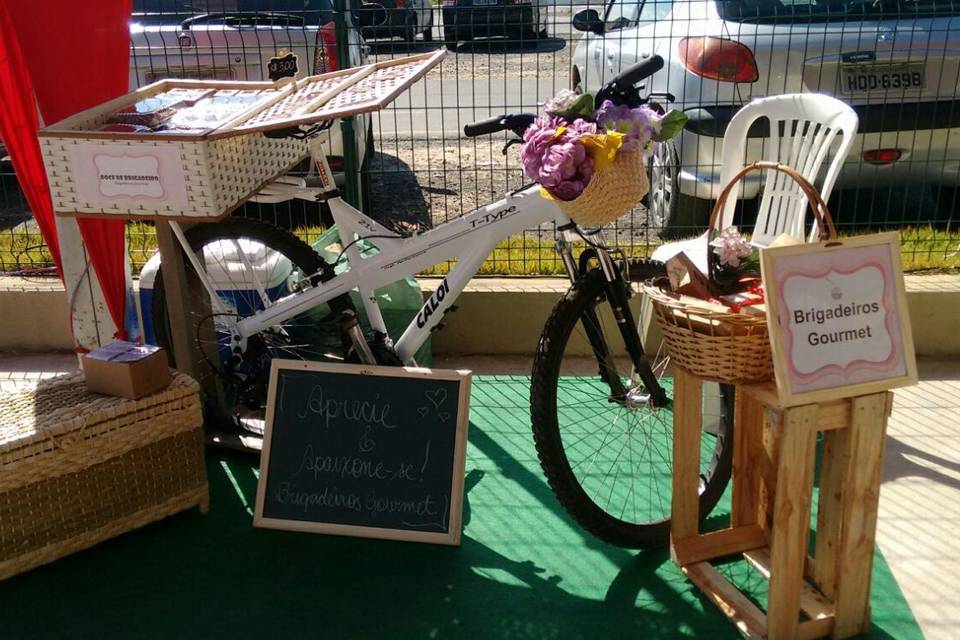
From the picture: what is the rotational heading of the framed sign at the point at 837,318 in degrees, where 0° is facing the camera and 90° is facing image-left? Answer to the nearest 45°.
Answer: approximately 0°

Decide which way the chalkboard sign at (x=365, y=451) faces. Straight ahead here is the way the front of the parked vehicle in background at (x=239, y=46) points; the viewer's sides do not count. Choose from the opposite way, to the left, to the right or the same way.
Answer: the opposite way

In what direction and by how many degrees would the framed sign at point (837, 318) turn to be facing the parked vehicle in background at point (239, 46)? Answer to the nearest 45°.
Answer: approximately 135° to its right

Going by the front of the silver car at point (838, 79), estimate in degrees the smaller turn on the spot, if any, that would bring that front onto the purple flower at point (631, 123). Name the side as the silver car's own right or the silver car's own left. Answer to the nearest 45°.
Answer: approximately 135° to the silver car's own left

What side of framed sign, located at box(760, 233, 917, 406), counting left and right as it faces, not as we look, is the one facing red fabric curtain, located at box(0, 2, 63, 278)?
right

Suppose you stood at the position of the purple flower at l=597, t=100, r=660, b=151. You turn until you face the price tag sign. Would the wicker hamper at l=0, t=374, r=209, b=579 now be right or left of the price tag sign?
left

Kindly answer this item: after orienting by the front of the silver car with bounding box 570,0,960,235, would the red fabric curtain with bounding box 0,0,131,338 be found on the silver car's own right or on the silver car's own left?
on the silver car's own left

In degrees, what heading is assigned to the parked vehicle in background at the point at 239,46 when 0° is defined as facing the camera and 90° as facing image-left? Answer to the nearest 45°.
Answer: approximately 180°

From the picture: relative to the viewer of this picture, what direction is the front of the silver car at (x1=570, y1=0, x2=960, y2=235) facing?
facing away from the viewer and to the left of the viewer

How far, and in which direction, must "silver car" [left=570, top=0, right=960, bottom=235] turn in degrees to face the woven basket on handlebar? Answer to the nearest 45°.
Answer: approximately 135° to its left

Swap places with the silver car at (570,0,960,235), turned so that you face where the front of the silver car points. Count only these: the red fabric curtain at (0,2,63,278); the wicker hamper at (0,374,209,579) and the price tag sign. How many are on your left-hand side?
3

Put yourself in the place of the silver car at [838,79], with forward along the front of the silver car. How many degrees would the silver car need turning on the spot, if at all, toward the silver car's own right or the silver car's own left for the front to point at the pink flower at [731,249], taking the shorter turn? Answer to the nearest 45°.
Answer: approximately 135° to the silver car's own left
